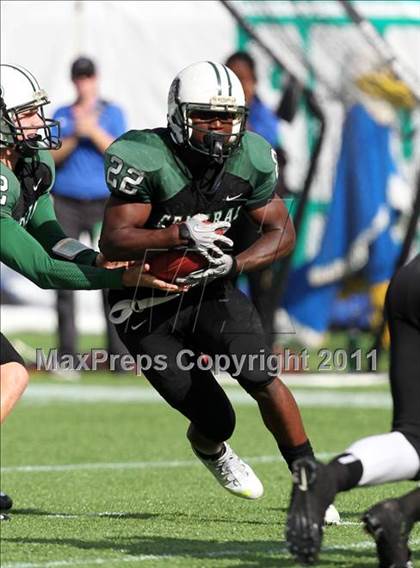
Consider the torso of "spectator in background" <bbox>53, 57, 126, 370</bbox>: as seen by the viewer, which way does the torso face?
toward the camera

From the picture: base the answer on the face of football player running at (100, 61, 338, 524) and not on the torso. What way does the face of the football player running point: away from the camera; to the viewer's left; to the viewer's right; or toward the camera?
toward the camera

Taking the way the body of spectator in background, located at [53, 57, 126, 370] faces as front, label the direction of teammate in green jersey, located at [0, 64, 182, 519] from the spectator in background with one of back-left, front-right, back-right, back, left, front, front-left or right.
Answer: front

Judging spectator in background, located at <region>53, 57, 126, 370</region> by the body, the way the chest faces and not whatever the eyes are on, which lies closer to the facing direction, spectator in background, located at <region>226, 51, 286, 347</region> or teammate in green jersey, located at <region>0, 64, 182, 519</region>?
the teammate in green jersey

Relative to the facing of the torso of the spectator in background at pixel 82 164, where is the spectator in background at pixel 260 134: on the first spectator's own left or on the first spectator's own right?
on the first spectator's own left

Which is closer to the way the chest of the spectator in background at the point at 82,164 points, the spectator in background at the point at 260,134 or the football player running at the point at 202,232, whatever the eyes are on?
the football player running

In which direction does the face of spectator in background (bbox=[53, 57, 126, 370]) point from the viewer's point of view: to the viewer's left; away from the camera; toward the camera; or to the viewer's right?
toward the camera

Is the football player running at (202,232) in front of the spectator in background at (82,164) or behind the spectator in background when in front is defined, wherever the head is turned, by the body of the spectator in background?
in front
